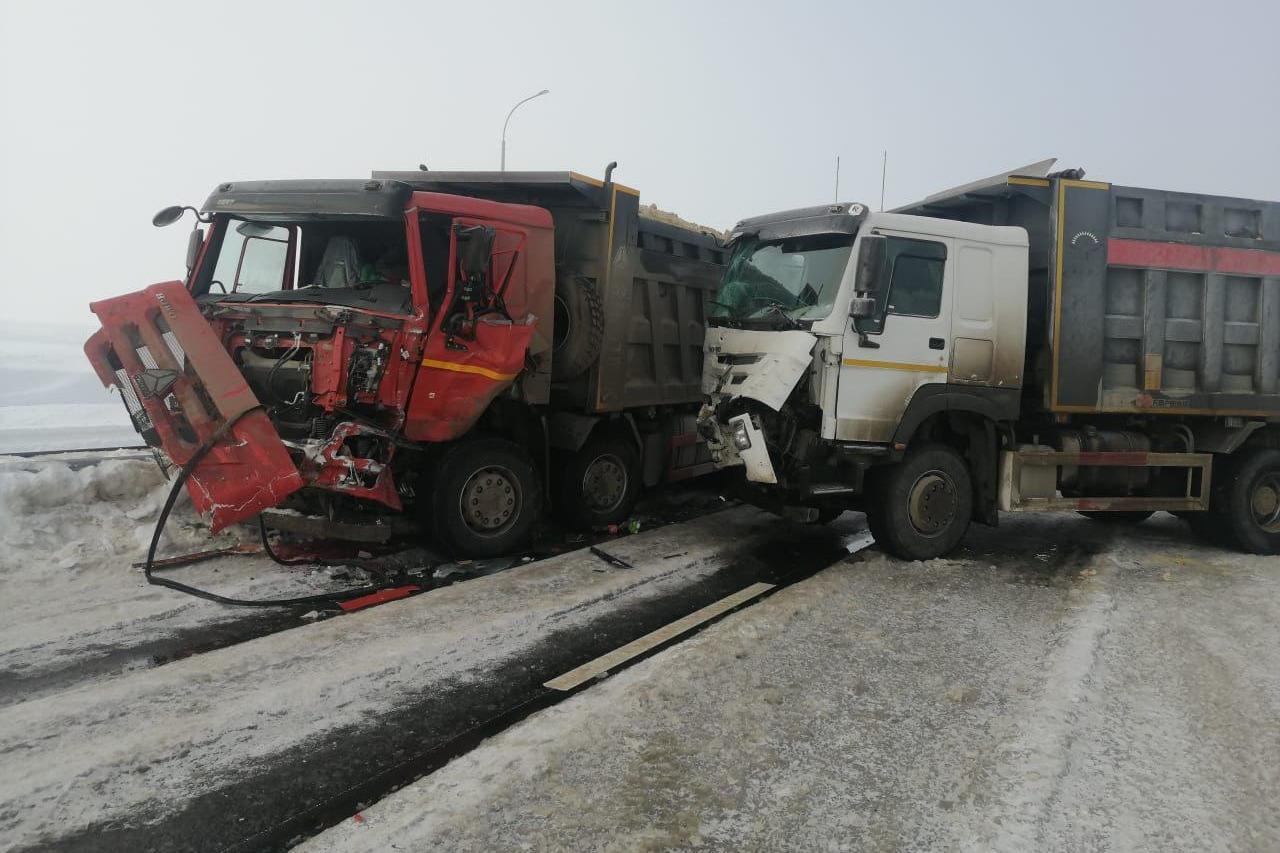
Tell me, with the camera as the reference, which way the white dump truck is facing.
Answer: facing the viewer and to the left of the viewer

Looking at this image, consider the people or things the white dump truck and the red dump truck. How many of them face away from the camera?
0

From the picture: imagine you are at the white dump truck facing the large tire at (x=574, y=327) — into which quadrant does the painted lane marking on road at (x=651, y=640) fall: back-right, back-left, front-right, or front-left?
front-left

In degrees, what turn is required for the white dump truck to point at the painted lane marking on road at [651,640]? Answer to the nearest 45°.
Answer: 0° — it already faces it

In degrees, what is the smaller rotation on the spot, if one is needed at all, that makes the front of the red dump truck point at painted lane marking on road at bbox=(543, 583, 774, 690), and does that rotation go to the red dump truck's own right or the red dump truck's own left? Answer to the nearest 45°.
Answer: approximately 90° to the red dump truck's own left

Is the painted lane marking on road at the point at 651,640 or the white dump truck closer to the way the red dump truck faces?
the painted lane marking on road

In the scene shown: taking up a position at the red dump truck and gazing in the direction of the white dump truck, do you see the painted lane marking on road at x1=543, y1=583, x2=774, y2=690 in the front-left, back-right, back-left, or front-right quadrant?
front-right

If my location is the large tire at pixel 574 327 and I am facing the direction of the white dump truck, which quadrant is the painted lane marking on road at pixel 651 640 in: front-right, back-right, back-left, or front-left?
front-right

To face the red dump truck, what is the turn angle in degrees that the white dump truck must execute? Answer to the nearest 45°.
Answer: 0° — it already faces it
